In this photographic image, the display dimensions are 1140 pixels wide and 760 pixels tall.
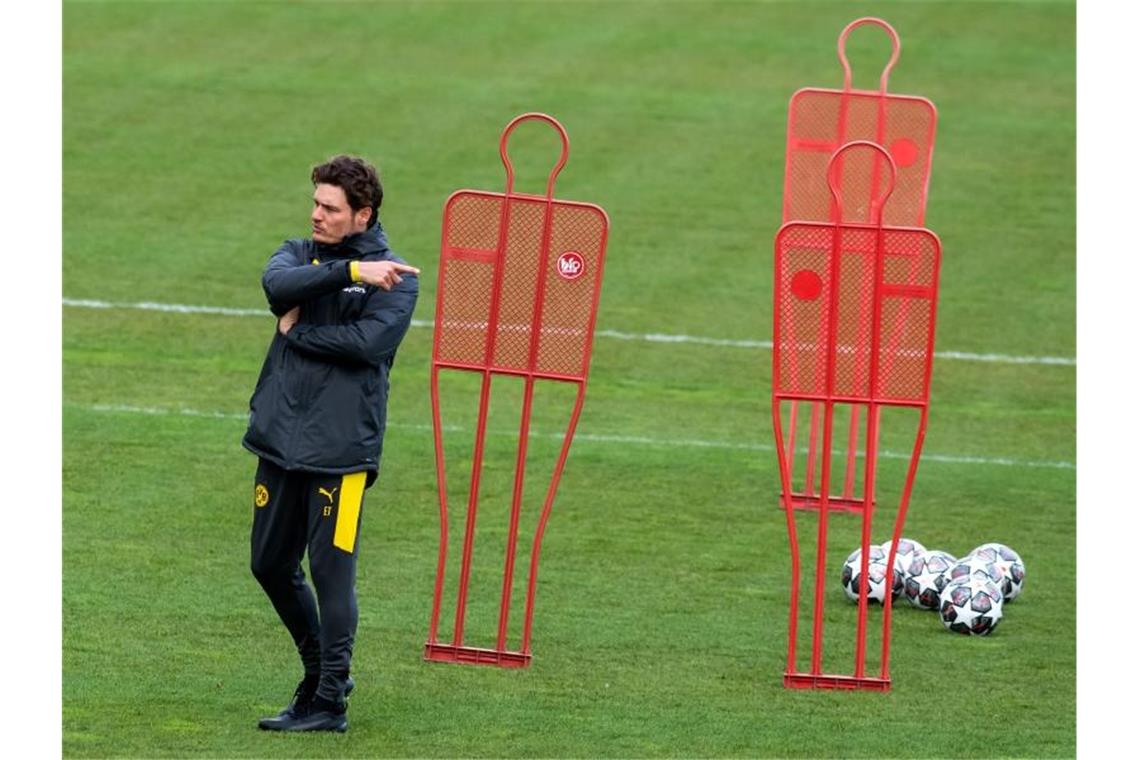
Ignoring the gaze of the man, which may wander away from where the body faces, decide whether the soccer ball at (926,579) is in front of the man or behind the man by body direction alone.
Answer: behind

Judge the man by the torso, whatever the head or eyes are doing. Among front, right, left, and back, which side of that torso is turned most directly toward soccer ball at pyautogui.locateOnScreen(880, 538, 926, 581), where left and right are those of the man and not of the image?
back

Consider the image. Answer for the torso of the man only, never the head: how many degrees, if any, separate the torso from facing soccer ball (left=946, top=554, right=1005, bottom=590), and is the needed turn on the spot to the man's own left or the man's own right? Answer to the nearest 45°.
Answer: approximately 180°

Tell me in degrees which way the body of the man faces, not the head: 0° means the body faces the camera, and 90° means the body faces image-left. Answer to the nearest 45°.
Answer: approximately 45°

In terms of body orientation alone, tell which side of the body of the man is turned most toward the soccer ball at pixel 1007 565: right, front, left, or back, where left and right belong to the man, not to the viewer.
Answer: back

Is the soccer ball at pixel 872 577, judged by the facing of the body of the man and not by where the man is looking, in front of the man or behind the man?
behind

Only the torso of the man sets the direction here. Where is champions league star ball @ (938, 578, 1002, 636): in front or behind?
behind
